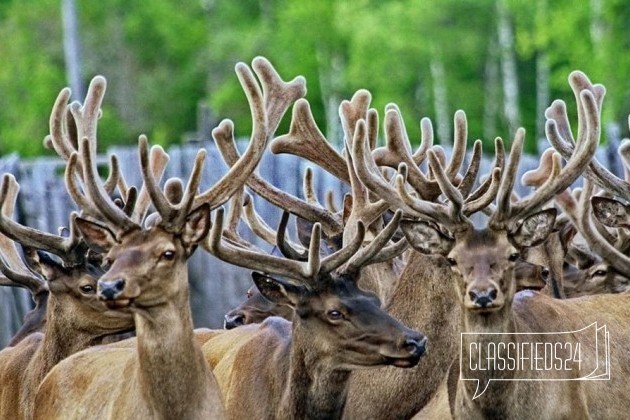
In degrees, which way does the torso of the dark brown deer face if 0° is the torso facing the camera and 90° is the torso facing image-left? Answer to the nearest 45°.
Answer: approximately 315°
